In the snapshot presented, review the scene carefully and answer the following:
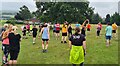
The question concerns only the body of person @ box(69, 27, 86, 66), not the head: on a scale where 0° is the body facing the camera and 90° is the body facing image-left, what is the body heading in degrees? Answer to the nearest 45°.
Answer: approximately 180°
